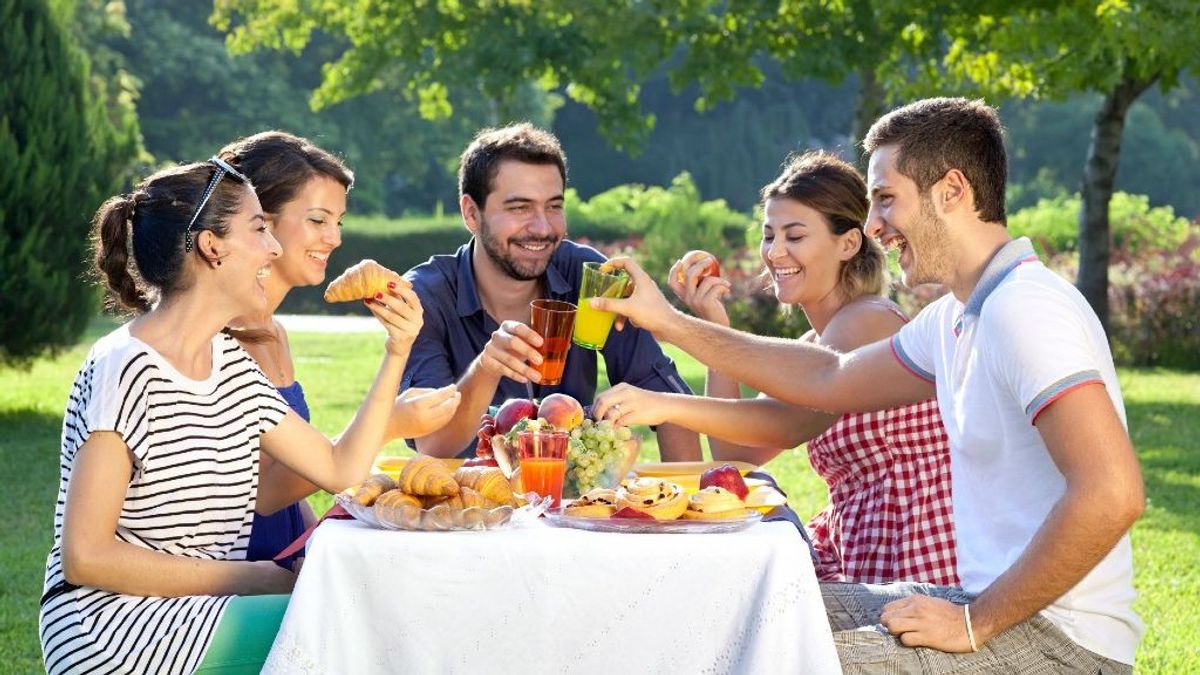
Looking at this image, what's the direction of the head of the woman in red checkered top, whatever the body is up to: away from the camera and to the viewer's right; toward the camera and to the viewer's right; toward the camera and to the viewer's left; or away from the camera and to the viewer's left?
toward the camera and to the viewer's left

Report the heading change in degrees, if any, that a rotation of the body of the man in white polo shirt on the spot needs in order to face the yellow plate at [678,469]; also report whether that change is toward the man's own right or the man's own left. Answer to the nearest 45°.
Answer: approximately 45° to the man's own right

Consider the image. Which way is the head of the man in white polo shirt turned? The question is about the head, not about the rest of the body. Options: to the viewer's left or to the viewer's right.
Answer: to the viewer's left

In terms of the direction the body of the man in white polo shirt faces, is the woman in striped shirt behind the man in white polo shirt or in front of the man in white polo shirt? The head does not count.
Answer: in front

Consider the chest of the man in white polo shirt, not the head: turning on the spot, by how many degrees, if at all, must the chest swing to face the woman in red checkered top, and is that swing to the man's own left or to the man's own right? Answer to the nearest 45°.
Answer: approximately 90° to the man's own right

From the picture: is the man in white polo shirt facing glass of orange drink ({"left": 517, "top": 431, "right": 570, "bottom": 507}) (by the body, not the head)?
yes

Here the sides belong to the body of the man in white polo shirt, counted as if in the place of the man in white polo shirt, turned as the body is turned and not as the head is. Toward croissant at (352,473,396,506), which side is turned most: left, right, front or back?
front

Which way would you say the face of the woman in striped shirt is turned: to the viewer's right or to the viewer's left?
to the viewer's right

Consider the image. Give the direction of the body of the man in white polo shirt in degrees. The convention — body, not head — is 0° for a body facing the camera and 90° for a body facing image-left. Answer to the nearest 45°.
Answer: approximately 90°

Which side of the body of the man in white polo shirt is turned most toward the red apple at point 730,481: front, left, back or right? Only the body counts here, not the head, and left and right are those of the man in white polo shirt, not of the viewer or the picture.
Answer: front

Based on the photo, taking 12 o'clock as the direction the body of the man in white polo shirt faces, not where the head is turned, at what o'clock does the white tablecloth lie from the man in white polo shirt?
The white tablecloth is roughly at 11 o'clock from the man in white polo shirt.

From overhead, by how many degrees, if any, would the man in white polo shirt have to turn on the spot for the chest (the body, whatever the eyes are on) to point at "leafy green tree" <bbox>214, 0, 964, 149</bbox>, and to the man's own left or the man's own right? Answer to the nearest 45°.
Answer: approximately 90° to the man's own right

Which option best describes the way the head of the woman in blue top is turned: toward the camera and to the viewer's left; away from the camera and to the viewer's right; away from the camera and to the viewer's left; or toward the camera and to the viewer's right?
toward the camera and to the viewer's right
